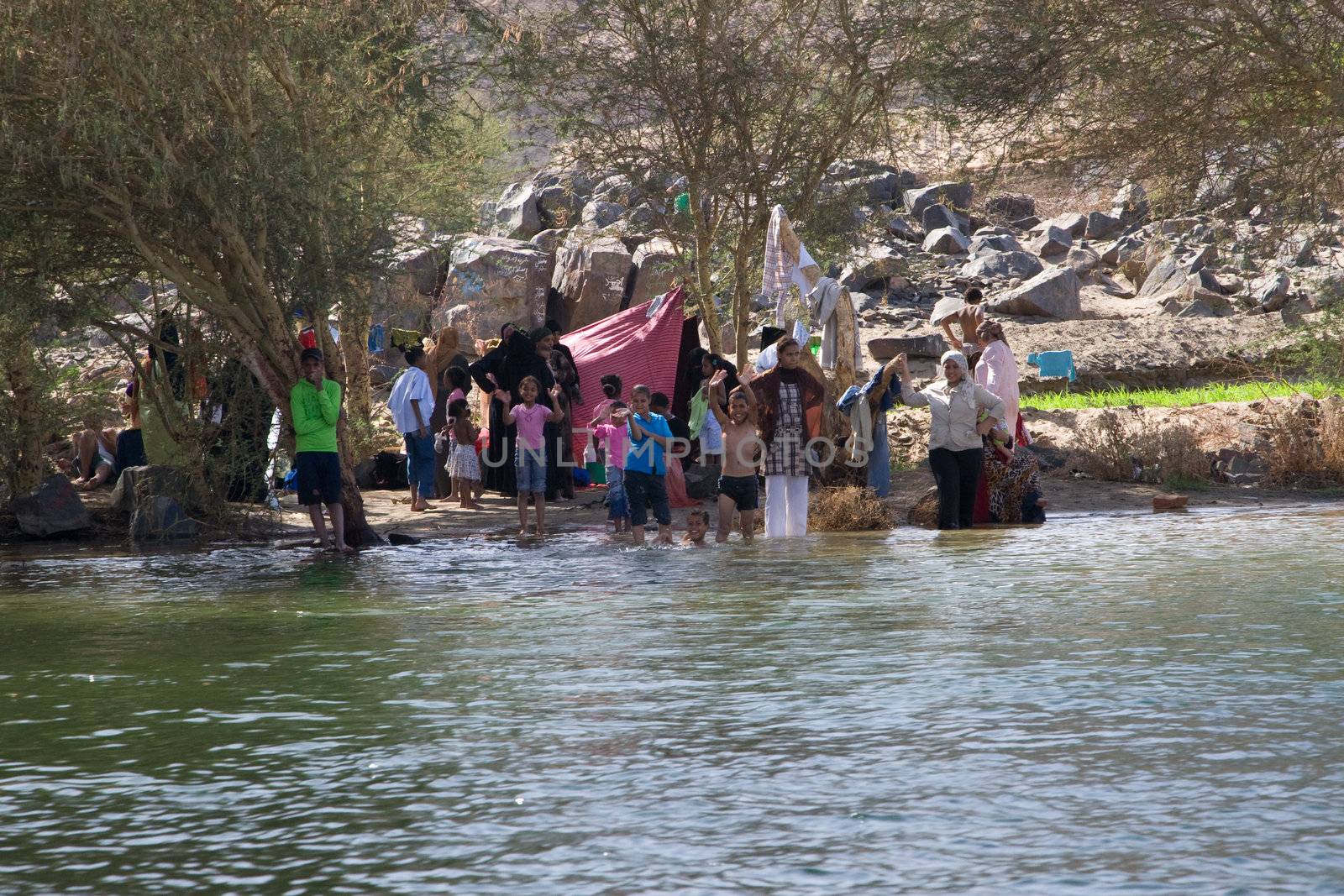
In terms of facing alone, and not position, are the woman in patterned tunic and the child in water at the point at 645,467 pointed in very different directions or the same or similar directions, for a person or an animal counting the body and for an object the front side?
same or similar directions

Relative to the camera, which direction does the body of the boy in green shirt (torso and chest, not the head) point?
toward the camera

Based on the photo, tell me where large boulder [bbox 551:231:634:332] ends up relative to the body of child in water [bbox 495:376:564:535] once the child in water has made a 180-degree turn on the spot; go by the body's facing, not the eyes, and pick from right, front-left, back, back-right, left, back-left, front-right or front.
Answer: front

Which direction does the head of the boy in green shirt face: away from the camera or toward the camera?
toward the camera

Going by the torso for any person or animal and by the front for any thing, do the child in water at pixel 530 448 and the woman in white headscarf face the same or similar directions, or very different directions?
same or similar directions

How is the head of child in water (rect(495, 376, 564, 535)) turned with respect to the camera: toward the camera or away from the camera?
toward the camera

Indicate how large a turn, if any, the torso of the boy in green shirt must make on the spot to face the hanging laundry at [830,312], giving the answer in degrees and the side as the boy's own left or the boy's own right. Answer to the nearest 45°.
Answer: approximately 90° to the boy's own left

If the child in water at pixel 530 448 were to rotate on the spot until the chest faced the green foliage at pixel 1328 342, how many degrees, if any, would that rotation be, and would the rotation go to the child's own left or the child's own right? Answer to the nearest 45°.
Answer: approximately 135° to the child's own left

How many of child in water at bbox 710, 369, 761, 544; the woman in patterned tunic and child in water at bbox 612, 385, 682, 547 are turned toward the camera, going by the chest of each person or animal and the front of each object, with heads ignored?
3

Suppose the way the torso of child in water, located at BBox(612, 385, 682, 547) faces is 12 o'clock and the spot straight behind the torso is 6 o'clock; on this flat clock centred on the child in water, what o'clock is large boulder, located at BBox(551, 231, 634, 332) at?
The large boulder is roughly at 6 o'clock from the child in water.

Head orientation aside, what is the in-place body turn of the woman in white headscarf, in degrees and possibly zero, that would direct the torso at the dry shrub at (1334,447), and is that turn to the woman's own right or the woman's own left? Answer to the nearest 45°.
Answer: approximately 135° to the woman's own left

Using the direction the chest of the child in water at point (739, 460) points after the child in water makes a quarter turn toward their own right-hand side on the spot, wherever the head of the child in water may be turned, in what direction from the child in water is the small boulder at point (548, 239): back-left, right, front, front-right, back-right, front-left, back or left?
right

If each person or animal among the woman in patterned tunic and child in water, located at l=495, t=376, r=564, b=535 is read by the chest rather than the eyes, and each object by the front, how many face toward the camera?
2

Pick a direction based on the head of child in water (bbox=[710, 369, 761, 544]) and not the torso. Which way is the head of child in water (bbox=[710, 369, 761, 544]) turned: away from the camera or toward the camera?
toward the camera

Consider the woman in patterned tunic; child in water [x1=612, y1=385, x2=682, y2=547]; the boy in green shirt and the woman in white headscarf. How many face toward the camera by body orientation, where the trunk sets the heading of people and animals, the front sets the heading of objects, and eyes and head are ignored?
4

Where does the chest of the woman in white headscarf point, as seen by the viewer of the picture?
toward the camera
